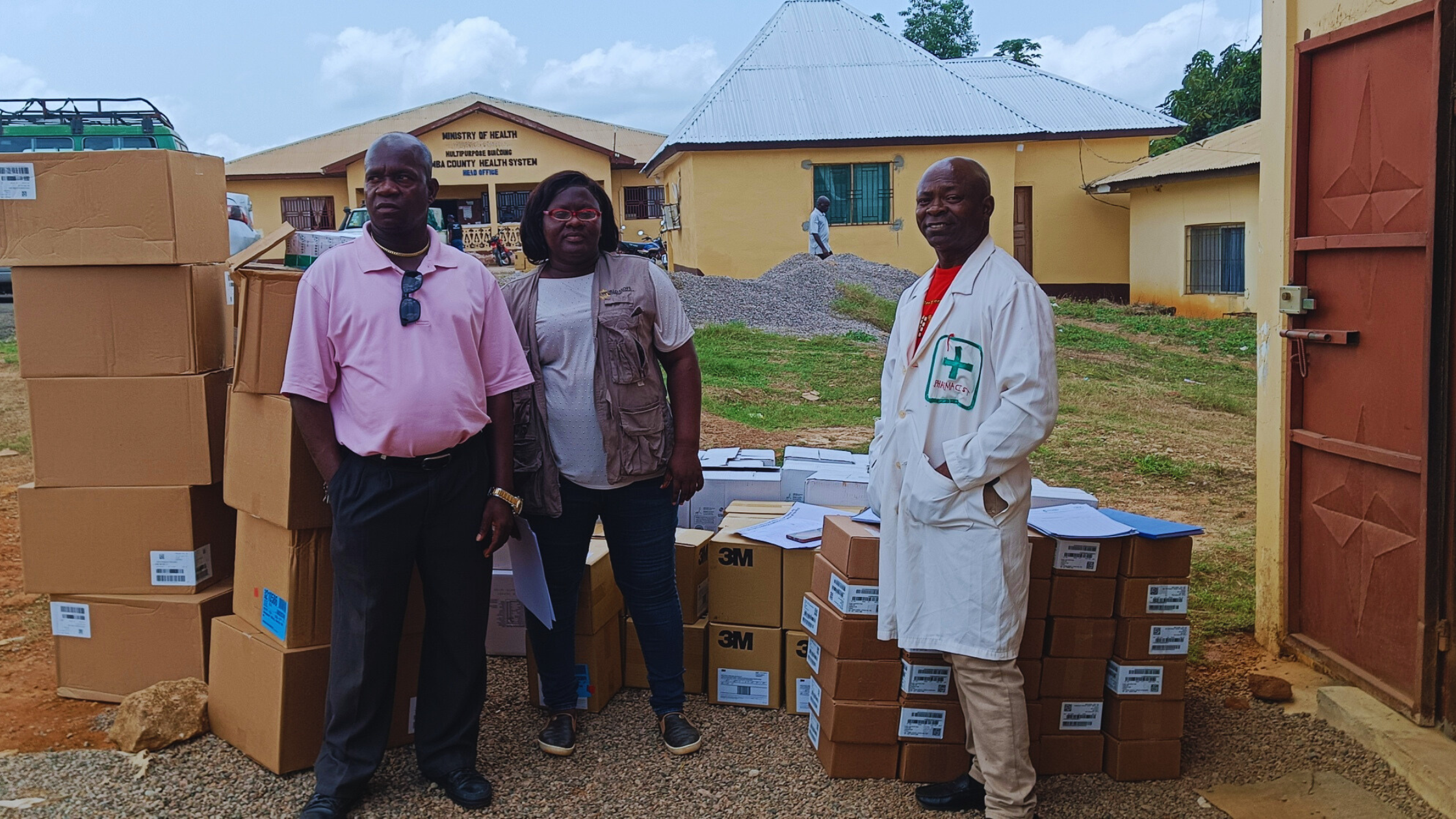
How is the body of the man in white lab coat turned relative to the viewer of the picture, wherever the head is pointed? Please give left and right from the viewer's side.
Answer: facing the viewer and to the left of the viewer

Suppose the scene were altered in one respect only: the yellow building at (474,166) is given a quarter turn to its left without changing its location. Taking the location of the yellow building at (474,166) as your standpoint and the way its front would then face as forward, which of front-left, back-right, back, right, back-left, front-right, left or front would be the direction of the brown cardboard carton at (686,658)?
right

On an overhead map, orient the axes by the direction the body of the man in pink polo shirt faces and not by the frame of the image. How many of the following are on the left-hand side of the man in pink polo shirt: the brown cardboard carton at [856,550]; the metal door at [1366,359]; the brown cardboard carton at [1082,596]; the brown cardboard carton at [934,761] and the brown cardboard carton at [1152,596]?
5

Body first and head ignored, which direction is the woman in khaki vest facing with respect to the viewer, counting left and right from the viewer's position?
facing the viewer

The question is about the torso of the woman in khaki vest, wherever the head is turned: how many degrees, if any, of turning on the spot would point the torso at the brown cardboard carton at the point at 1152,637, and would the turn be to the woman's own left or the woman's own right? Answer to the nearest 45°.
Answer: approximately 90° to the woman's own left

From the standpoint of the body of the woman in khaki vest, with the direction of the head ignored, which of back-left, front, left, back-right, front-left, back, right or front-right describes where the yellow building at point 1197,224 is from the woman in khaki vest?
back-left

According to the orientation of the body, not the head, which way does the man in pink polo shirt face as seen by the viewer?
toward the camera

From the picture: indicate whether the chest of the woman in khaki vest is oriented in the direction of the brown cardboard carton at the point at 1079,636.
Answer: no

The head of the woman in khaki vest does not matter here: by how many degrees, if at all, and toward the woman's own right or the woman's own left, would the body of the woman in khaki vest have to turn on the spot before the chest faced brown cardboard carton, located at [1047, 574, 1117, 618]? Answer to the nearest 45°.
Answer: approximately 90° to the woman's own left

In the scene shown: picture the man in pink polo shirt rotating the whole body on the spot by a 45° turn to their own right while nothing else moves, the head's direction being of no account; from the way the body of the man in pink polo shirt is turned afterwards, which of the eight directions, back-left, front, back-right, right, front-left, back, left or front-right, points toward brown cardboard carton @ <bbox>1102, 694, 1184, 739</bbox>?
back-left

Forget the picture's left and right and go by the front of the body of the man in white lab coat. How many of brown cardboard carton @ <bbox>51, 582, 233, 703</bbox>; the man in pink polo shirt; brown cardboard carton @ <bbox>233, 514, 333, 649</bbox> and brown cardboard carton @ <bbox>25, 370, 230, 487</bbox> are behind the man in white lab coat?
0

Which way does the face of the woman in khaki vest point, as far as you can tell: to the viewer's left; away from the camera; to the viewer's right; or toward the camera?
toward the camera

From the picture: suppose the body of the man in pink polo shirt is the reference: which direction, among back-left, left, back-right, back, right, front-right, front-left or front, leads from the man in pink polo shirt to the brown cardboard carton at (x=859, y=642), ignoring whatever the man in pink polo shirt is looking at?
left

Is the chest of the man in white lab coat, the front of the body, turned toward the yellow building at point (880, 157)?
no

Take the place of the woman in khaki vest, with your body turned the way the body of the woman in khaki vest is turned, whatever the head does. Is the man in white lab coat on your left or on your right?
on your left

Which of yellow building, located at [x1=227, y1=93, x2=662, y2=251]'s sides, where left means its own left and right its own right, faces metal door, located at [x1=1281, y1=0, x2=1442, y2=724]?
front

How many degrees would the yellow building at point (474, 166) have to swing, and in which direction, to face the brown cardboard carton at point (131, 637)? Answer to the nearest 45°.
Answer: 0° — it already faces it

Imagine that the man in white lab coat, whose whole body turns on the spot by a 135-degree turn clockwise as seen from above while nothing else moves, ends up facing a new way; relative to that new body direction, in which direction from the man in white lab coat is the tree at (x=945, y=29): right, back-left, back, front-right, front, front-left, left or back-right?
front
